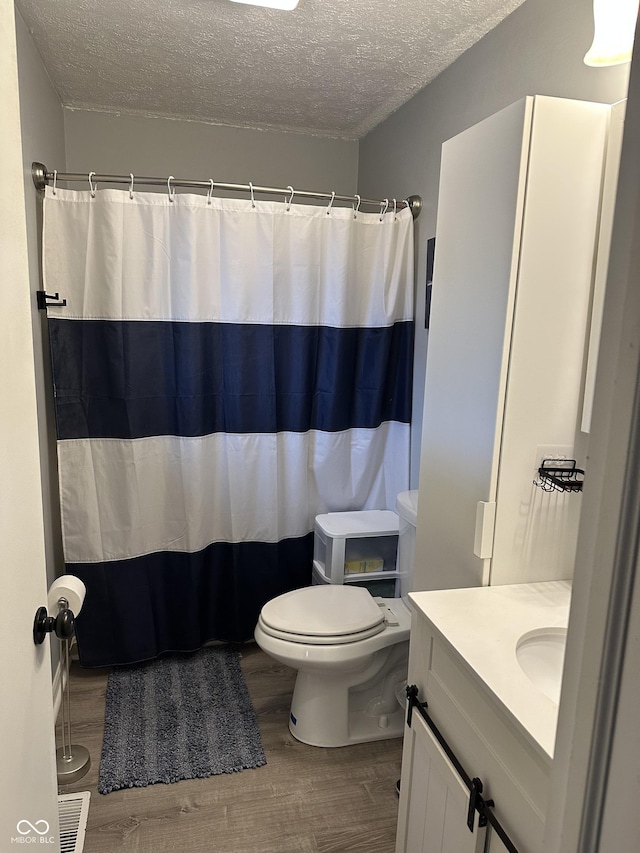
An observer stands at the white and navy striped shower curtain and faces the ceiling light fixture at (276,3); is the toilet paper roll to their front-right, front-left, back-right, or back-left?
front-right

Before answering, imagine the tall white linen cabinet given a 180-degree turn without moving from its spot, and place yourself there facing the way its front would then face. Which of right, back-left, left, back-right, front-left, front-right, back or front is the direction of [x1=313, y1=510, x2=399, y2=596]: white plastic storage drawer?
left

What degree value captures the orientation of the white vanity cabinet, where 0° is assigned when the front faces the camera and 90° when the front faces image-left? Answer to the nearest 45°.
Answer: approximately 45°

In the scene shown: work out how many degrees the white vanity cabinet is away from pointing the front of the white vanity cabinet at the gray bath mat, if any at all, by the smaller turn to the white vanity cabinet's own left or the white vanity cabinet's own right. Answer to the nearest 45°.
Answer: approximately 90° to the white vanity cabinet's own right

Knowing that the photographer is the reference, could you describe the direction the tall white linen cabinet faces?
facing the viewer and to the left of the viewer

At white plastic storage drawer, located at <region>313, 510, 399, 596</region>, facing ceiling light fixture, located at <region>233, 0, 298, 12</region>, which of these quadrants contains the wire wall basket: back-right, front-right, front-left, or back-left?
front-left

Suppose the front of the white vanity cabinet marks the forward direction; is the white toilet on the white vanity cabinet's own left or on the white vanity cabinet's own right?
on the white vanity cabinet's own right

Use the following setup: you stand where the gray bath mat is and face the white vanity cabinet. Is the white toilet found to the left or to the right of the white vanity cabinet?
left

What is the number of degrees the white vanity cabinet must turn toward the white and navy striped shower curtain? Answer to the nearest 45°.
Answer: approximately 90° to its right

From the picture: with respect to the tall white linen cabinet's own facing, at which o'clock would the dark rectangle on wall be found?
The dark rectangle on wall is roughly at 4 o'clock from the tall white linen cabinet.

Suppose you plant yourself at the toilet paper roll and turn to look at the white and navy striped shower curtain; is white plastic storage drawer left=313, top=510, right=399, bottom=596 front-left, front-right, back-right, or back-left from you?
front-right
